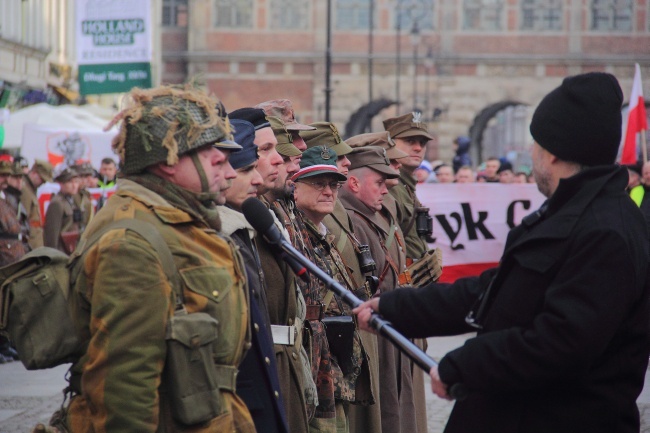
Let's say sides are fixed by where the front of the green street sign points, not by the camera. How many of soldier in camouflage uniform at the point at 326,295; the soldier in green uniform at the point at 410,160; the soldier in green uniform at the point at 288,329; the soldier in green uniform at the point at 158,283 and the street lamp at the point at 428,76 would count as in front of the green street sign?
4

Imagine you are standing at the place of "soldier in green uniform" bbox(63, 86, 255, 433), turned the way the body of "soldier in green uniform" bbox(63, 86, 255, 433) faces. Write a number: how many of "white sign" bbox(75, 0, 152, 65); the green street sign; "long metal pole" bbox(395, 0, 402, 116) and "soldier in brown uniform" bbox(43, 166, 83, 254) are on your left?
4

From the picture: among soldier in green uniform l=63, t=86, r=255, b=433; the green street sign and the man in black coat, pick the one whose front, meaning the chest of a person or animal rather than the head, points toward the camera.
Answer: the green street sign

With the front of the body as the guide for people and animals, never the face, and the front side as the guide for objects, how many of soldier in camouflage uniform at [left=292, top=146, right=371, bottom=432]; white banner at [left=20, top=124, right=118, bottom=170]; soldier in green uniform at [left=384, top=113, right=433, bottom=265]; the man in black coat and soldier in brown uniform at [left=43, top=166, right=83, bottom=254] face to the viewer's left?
1

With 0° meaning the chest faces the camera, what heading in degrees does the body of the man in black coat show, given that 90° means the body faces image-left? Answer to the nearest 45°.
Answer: approximately 90°

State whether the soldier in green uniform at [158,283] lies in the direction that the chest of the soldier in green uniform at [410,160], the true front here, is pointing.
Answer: no

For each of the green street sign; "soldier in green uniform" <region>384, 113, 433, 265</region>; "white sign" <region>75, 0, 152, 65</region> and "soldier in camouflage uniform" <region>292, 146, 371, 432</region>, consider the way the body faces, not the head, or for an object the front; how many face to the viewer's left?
0

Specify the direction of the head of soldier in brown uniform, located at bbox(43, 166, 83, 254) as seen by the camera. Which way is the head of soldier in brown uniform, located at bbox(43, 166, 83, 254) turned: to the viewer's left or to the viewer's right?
to the viewer's right

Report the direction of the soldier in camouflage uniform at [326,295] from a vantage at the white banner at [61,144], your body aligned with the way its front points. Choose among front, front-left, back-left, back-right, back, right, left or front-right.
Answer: front

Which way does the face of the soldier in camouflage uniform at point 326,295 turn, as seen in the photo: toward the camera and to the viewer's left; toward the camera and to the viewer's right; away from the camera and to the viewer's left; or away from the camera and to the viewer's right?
toward the camera and to the viewer's right

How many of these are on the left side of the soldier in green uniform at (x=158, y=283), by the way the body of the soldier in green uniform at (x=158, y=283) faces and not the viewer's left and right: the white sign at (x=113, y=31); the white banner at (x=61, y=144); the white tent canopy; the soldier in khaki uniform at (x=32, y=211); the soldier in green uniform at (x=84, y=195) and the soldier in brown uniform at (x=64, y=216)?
6

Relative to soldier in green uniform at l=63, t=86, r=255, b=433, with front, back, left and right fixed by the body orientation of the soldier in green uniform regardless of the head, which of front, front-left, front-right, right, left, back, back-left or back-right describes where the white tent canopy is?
left

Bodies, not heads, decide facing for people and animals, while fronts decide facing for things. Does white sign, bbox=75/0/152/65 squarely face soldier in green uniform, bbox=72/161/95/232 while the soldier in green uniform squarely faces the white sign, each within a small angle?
no

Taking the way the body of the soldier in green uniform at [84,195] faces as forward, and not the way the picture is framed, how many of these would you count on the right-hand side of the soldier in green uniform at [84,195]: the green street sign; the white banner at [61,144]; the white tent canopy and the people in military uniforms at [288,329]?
1

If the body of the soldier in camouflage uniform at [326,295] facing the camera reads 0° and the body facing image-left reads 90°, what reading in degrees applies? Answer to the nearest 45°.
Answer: approximately 315°

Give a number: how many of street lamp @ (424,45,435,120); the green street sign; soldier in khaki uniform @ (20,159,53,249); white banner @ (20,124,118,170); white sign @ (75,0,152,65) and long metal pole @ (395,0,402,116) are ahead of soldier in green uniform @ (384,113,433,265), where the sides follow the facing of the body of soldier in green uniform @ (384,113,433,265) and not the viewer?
0

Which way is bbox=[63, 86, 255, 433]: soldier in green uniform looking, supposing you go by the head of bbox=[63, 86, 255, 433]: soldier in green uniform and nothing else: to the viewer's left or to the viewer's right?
to the viewer's right

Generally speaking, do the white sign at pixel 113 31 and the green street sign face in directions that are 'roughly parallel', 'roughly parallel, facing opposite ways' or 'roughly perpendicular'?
roughly parallel

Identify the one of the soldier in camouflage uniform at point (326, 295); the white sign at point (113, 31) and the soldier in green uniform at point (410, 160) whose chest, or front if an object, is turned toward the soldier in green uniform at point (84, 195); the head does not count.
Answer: the white sign

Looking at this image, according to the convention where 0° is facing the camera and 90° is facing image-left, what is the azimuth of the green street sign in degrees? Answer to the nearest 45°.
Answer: approximately 0°

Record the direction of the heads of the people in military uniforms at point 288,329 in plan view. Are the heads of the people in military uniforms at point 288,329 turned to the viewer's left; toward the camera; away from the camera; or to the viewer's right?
to the viewer's right

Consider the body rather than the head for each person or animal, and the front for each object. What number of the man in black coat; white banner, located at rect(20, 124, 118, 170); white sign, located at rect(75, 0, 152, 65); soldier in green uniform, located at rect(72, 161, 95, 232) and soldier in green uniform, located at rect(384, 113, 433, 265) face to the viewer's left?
1

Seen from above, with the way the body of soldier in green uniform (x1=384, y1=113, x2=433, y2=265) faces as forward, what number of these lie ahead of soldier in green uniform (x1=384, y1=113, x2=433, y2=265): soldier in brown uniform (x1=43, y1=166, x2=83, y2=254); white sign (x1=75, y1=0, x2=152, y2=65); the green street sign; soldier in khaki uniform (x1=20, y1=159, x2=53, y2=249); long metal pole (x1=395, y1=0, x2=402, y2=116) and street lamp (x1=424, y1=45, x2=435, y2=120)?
0
